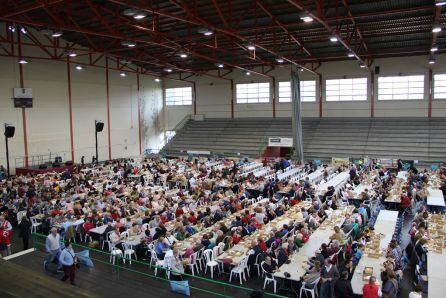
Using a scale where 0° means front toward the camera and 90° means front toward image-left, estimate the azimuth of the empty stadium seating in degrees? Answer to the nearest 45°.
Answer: approximately 0°

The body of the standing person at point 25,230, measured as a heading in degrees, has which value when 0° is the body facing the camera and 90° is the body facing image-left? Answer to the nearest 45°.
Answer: approximately 180°

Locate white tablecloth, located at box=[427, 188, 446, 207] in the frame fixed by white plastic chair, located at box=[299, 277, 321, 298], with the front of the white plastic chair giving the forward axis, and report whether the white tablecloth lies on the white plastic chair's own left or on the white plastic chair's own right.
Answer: on the white plastic chair's own right

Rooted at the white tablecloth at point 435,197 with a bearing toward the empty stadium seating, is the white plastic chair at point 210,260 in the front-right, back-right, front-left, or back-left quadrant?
back-left
